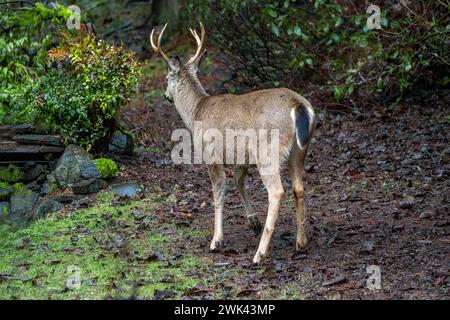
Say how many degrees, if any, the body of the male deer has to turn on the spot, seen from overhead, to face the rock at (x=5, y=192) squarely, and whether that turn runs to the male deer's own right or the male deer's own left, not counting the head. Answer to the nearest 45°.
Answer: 0° — it already faces it

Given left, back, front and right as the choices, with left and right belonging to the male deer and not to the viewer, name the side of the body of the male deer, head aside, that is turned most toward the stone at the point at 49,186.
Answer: front

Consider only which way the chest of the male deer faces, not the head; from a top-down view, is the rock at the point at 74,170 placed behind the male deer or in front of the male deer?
in front

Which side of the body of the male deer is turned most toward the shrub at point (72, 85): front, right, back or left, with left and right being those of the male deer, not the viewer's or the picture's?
front

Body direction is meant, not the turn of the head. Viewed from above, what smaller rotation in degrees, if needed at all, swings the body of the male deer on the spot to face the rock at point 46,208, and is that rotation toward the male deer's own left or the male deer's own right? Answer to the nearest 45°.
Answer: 0° — it already faces it

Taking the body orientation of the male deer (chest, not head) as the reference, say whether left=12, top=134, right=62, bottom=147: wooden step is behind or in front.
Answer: in front

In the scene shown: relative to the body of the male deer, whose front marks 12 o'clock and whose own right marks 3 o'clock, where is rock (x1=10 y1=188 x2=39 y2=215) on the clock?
The rock is roughly at 12 o'clock from the male deer.

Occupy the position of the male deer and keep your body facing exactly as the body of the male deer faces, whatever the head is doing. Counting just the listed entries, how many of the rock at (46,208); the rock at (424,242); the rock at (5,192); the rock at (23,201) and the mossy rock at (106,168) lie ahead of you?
4

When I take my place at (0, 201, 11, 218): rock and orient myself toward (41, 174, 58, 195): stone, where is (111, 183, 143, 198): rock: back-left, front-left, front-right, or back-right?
front-right

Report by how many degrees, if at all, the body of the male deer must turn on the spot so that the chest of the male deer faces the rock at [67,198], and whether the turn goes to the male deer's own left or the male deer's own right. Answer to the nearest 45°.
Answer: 0° — it already faces it

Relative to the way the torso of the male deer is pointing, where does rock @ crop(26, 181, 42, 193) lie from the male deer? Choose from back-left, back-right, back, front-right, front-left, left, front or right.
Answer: front

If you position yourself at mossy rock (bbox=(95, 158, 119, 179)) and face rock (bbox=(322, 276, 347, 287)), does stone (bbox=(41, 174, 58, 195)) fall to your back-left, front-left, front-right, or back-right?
back-right

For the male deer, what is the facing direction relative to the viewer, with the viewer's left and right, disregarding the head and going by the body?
facing away from the viewer and to the left of the viewer

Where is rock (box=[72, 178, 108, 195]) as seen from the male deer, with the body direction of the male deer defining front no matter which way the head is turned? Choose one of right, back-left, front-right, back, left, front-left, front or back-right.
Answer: front

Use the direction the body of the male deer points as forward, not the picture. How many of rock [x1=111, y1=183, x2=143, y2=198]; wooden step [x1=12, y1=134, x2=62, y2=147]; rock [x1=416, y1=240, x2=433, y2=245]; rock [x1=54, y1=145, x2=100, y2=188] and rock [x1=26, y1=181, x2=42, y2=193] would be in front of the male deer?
4

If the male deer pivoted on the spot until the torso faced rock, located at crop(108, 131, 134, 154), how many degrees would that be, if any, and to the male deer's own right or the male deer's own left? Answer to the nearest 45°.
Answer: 0° — it already faces it

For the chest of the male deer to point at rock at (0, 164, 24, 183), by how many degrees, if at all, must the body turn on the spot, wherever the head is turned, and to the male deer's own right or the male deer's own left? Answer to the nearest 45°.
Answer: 0° — it already faces it

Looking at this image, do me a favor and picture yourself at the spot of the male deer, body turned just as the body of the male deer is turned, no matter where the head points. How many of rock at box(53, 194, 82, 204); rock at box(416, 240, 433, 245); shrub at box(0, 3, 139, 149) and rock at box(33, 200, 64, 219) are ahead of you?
3

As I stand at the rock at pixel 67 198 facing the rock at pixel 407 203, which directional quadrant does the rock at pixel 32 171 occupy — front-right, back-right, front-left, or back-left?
back-left
